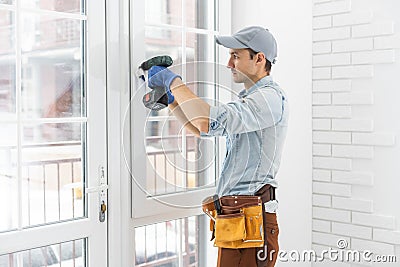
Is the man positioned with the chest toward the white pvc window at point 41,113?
yes

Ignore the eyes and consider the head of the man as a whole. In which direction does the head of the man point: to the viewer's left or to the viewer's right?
to the viewer's left

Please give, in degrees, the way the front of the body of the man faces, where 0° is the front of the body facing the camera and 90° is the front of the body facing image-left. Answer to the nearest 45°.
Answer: approximately 90°
